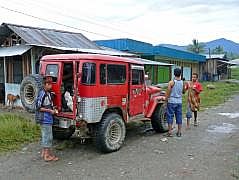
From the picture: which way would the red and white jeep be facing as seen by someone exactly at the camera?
facing away from the viewer and to the right of the viewer

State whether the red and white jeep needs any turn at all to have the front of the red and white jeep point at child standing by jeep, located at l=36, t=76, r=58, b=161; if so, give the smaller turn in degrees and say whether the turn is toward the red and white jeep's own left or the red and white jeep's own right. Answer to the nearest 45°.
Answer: approximately 135° to the red and white jeep's own left
